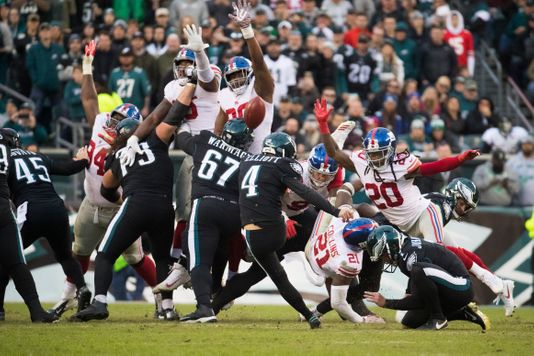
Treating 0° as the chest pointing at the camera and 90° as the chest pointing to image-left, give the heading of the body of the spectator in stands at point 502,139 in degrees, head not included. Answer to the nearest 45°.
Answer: approximately 0°

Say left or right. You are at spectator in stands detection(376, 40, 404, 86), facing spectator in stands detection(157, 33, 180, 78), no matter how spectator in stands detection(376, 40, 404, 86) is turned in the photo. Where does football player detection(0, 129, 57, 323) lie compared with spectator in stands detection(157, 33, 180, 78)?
left

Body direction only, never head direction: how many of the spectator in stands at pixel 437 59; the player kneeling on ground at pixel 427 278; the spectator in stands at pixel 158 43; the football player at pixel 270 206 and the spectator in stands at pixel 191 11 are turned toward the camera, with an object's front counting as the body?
3

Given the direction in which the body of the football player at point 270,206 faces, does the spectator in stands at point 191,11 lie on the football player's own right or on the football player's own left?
on the football player's own left

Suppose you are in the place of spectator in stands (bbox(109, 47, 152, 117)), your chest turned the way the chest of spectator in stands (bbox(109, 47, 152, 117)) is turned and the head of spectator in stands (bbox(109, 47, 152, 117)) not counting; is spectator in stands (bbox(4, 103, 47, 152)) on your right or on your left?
on your right

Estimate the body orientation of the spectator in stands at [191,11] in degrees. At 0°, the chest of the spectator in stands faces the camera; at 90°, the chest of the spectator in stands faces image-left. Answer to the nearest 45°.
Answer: approximately 0°

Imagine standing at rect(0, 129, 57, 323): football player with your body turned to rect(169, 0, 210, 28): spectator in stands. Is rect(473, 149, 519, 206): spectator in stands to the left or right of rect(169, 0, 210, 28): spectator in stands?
right
